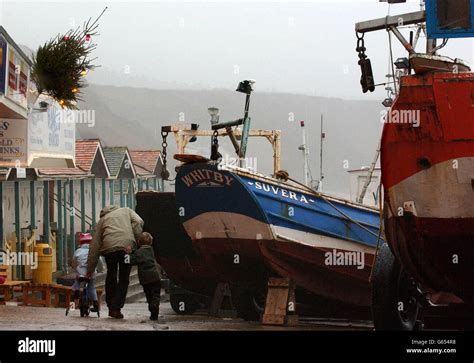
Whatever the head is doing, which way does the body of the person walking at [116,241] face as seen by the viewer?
away from the camera

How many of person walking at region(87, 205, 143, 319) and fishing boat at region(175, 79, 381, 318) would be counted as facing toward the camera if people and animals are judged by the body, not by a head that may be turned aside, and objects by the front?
0

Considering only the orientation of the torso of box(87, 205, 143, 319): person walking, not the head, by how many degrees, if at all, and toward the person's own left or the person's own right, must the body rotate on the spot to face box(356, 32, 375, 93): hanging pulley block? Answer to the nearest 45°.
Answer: approximately 135° to the person's own right

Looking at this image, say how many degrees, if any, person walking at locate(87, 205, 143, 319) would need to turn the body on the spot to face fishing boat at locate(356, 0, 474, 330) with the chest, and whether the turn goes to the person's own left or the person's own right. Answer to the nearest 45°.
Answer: approximately 135° to the person's own right
